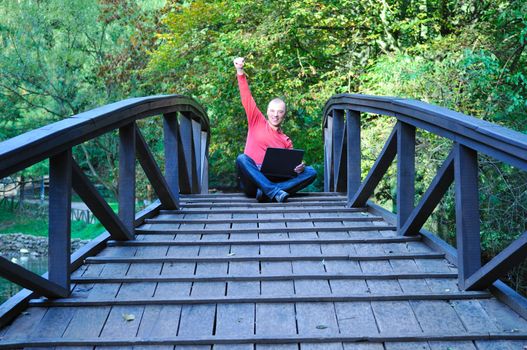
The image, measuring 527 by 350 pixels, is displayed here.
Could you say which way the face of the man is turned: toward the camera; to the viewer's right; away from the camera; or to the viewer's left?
toward the camera

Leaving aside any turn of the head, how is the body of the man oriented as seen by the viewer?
toward the camera
